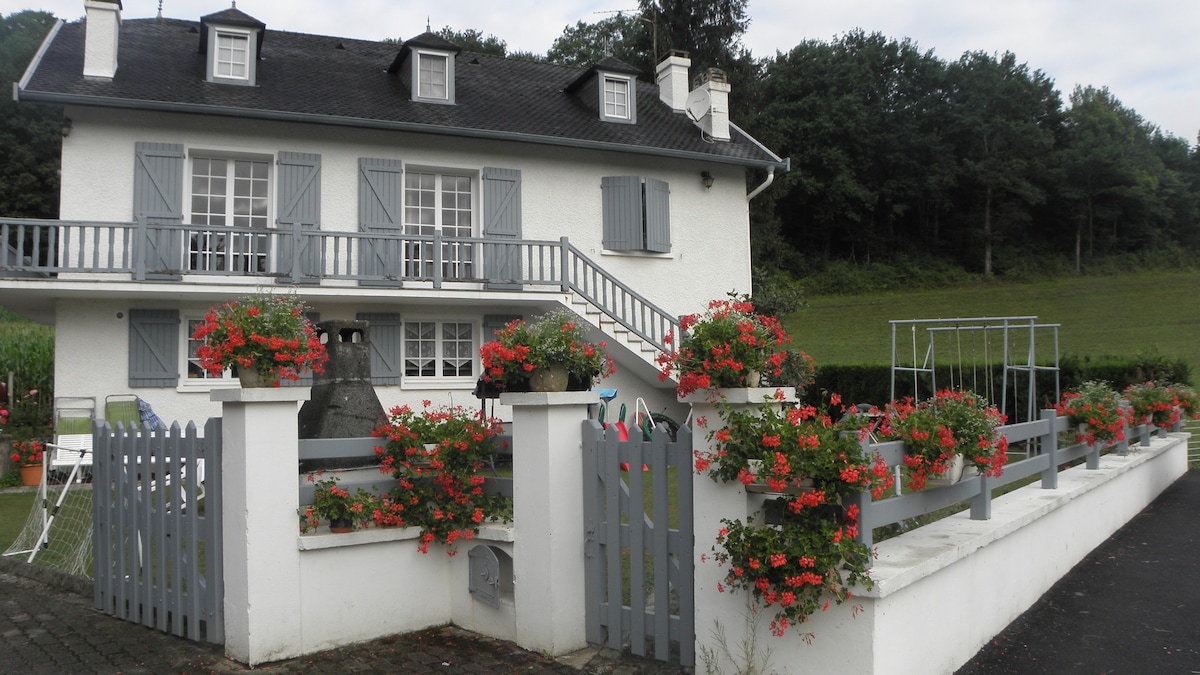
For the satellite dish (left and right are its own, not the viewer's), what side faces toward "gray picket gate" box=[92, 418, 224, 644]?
front

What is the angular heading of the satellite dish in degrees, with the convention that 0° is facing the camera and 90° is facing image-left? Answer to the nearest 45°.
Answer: approximately 0°

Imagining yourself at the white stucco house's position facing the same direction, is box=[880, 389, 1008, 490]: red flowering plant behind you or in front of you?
in front

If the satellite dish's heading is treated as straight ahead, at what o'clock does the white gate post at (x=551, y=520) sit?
The white gate post is roughly at 12 o'clock from the satellite dish.

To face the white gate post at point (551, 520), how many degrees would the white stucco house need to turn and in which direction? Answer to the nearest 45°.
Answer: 0° — it already faces it

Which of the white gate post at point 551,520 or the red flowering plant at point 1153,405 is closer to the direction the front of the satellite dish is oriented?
the white gate post

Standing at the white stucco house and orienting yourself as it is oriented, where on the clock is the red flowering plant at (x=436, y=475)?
The red flowering plant is roughly at 12 o'clock from the white stucco house.

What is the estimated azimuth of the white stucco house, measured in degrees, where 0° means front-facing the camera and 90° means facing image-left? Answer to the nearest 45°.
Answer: approximately 0°

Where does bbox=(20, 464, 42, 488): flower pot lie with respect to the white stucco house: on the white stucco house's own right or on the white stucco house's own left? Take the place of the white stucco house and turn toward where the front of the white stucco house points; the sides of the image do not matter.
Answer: on the white stucco house's own right

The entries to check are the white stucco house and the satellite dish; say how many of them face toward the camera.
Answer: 2

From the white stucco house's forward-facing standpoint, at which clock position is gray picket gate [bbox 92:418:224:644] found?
The gray picket gate is roughly at 12 o'clock from the white stucco house.

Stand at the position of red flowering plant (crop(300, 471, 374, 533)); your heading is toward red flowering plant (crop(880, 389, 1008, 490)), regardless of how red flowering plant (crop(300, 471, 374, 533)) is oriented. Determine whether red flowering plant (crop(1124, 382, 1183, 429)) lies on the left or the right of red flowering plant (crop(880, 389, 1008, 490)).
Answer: left

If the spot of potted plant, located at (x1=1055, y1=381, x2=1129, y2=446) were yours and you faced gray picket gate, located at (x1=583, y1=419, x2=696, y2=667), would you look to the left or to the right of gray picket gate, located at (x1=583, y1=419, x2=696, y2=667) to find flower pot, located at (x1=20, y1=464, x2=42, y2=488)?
right
